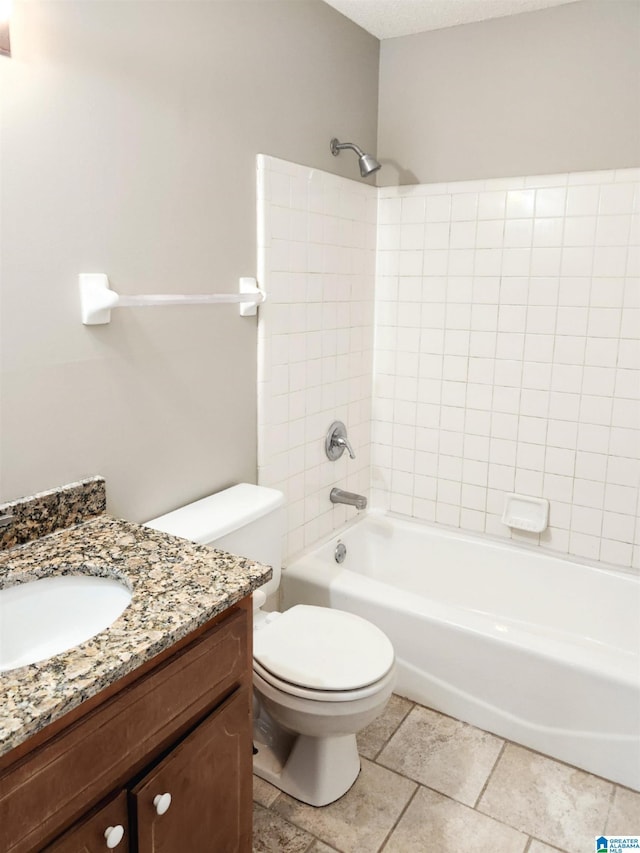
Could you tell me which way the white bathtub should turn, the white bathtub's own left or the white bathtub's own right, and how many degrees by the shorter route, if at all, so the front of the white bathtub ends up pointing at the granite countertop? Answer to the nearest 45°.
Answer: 0° — it already faces it

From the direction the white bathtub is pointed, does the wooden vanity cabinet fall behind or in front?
in front

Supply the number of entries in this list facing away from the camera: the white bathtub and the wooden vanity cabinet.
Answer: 0

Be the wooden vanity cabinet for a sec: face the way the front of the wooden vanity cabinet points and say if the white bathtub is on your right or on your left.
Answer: on your left

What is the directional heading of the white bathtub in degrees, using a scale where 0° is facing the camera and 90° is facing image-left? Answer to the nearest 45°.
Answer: approximately 45°

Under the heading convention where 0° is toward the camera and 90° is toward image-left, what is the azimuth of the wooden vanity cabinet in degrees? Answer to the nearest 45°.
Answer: approximately 315°
